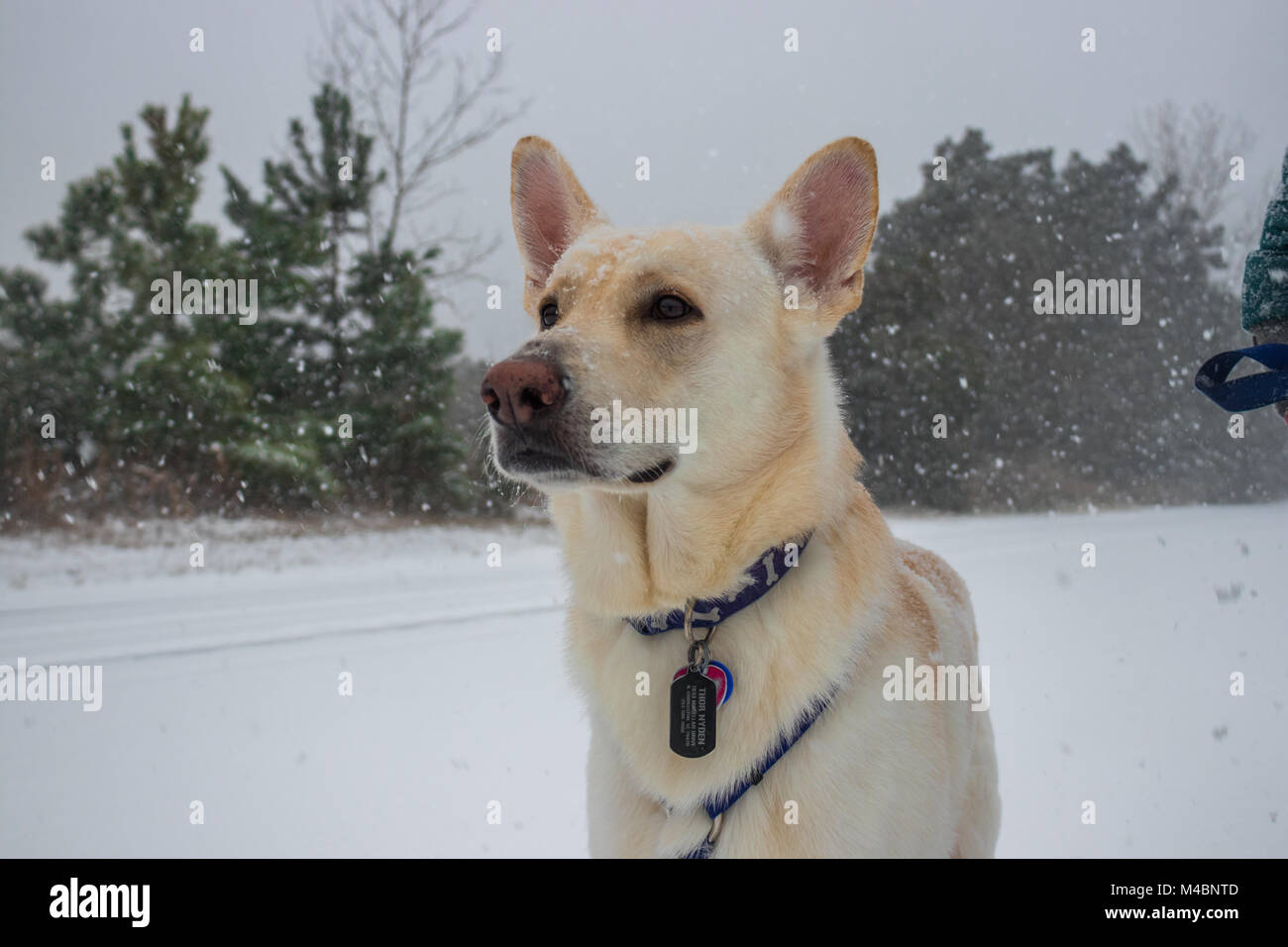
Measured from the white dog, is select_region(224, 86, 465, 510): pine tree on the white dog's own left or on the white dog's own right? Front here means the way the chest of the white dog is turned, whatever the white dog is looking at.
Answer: on the white dog's own right

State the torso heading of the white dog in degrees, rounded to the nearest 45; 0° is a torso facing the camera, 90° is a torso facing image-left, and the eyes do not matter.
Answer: approximately 45°
